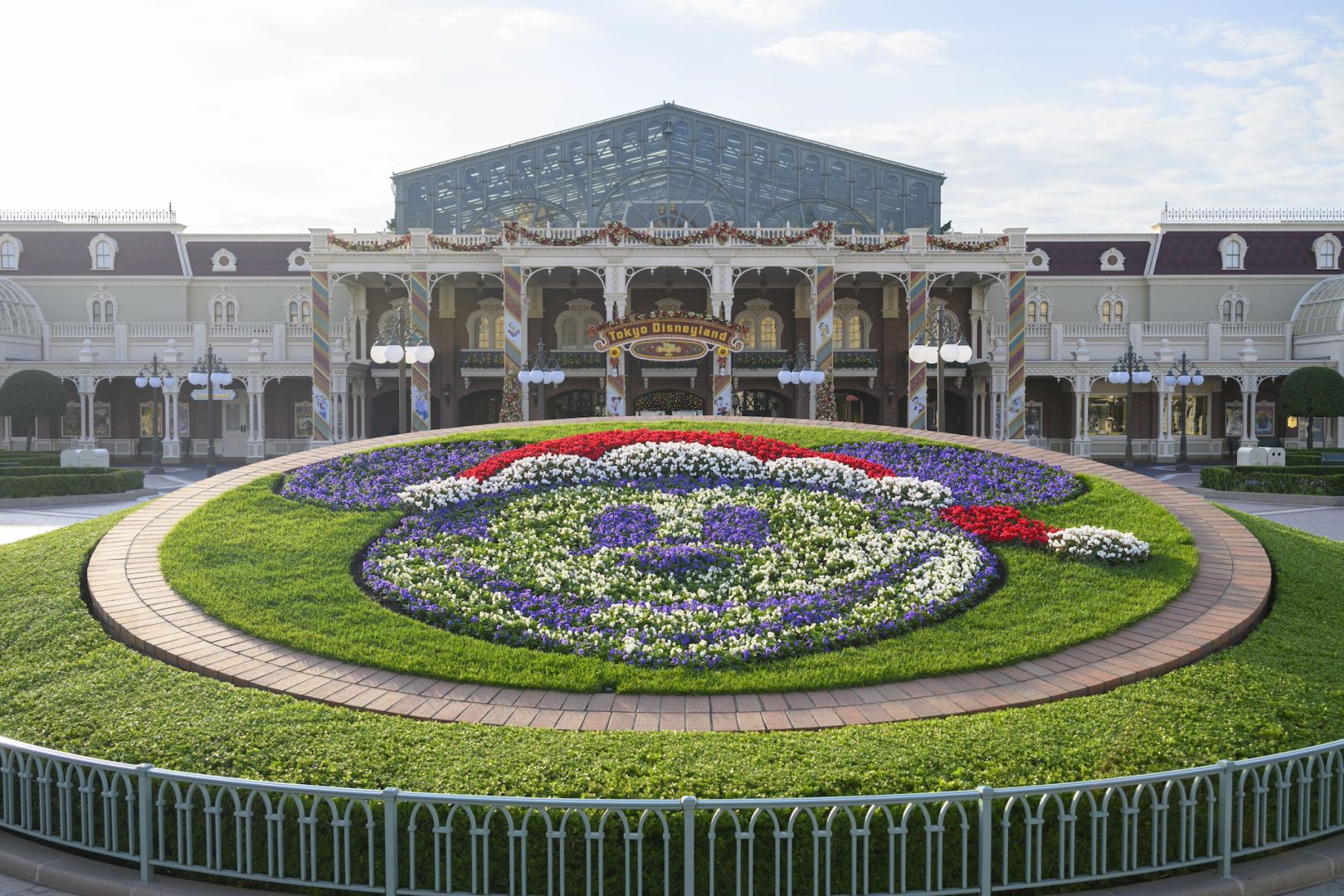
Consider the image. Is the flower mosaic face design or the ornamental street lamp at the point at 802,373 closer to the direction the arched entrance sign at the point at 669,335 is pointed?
the flower mosaic face design

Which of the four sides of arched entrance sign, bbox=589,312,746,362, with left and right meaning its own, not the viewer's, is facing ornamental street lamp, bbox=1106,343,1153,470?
left

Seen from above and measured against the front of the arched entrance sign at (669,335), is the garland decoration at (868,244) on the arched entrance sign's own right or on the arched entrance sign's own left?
on the arched entrance sign's own left

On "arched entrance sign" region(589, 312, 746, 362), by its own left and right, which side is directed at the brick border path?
front

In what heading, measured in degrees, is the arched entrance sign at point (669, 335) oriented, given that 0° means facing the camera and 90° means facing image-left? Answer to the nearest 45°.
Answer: approximately 0°

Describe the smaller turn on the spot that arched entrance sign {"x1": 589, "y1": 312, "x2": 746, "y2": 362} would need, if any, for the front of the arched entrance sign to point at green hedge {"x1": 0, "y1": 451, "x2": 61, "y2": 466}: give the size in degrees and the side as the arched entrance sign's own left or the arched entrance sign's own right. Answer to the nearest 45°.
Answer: approximately 90° to the arched entrance sign's own right

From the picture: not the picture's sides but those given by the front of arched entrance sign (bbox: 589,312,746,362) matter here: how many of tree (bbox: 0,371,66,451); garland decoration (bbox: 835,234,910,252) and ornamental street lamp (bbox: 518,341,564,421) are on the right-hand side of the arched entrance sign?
2

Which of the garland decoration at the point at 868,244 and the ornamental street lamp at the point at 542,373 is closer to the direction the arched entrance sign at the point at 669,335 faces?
the ornamental street lamp

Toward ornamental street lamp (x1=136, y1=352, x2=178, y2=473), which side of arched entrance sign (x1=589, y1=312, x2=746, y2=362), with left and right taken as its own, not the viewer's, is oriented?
right

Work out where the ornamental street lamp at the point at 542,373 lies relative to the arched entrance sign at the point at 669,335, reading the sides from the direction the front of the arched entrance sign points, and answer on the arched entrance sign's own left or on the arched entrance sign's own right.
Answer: on the arched entrance sign's own right

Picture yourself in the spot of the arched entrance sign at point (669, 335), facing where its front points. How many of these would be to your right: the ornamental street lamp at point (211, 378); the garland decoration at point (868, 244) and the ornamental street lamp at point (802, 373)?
1

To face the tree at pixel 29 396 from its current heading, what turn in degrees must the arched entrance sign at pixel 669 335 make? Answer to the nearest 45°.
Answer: approximately 90° to its right
